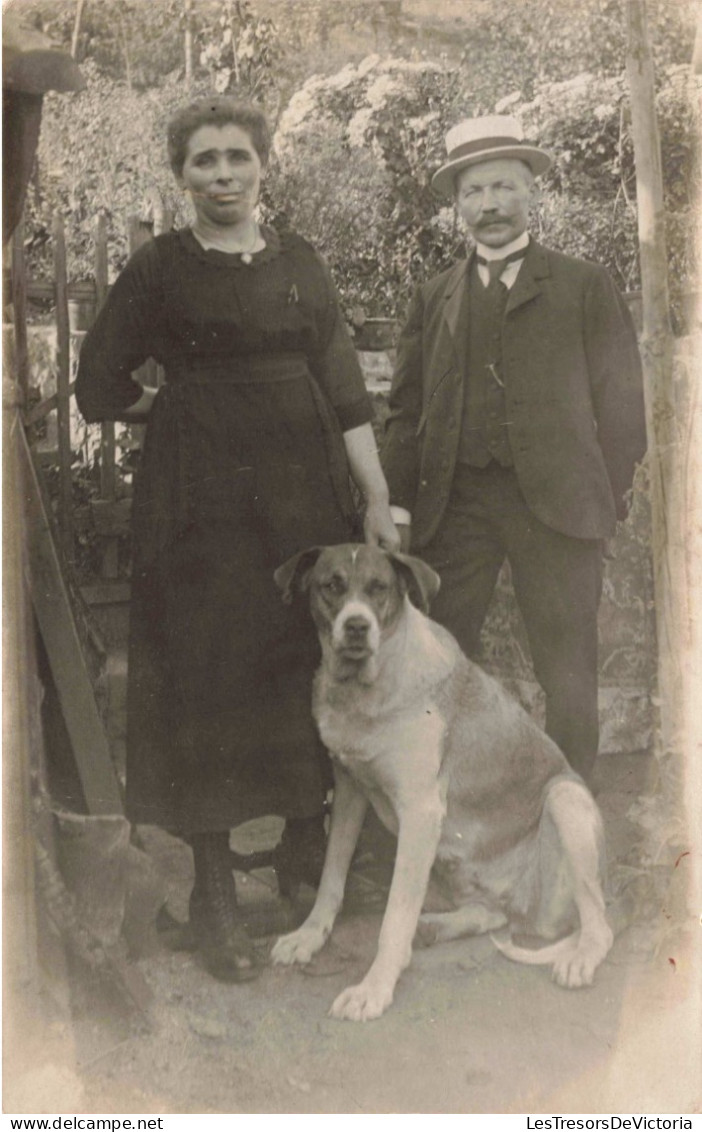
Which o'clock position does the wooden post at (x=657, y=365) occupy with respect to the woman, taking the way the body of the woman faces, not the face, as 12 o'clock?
The wooden post is roughly at 9 o'clock from the woman.

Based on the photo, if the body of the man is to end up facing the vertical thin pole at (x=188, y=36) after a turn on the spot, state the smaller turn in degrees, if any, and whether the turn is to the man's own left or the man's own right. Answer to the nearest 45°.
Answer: approximately 90° to the man's own right

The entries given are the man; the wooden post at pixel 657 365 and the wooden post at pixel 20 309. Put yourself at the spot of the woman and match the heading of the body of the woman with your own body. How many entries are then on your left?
2

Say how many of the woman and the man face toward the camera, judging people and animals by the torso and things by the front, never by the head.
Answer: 2

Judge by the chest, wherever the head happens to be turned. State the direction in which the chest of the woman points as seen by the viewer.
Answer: toward the camera

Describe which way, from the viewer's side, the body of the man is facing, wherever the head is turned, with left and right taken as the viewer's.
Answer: facing the viewer

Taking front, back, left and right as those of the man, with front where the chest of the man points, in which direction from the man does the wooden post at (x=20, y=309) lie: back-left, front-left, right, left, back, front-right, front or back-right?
right

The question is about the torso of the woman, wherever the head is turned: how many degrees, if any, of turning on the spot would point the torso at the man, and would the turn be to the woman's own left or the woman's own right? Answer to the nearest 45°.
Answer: approximately 90° to the woman's own left
